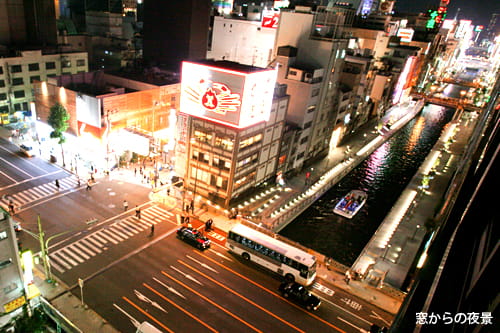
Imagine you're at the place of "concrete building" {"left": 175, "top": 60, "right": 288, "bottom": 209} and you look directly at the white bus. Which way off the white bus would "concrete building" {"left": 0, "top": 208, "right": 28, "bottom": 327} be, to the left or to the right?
right

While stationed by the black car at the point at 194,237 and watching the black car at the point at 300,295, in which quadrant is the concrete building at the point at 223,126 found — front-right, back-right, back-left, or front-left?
back-left

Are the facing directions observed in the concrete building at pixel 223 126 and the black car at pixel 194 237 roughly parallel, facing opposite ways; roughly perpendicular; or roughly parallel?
roughly perpendicular

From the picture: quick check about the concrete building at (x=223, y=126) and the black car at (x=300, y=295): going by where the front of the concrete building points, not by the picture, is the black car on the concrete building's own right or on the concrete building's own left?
on the concrete building's own left

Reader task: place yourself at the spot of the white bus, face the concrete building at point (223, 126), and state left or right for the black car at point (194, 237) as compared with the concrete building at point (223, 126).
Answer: left

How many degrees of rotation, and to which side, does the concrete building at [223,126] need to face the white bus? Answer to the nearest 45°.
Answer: approximately 90° to its left

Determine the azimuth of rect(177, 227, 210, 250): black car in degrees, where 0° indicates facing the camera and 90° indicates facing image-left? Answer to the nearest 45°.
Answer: approximately 315°

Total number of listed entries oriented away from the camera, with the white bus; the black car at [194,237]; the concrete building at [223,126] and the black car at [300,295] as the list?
0

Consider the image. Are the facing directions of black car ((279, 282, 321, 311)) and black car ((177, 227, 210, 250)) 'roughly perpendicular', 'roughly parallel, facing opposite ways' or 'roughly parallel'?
roughly parallel

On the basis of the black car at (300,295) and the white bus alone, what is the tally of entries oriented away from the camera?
0

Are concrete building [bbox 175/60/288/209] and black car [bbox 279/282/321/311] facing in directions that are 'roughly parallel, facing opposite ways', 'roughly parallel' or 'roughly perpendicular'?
roughly perpendicular

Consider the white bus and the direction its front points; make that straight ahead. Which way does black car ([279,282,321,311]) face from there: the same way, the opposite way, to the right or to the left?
the same way

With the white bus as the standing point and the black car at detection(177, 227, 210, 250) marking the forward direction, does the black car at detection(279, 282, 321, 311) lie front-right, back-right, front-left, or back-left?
back-left

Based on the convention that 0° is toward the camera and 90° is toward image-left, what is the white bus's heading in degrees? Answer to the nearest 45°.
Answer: approximately 315°

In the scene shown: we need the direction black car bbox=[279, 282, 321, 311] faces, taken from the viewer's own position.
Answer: facing the viewer and to the right of the viewer
